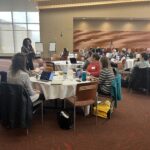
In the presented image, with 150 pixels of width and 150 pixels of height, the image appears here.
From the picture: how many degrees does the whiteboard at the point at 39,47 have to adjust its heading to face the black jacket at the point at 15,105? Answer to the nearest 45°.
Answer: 0° — it already faces it

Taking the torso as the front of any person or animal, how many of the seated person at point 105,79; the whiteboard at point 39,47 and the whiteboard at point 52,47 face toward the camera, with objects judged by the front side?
2

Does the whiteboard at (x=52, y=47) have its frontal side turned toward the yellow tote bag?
yes

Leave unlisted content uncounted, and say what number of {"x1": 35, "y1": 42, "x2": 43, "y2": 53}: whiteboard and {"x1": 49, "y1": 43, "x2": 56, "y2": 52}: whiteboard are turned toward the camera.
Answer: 2

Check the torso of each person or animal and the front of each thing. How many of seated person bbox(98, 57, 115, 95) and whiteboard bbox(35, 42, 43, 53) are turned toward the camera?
1

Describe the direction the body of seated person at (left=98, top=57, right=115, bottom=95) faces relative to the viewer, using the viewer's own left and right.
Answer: facing away from the viewer and to the left of the viewer
